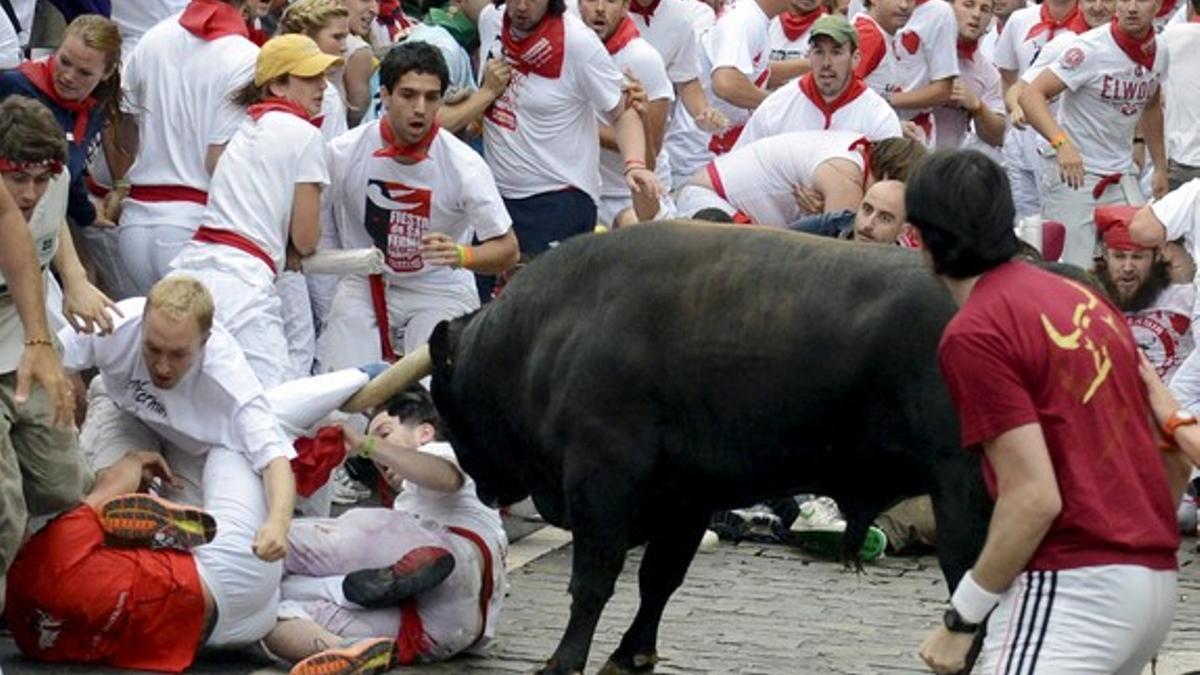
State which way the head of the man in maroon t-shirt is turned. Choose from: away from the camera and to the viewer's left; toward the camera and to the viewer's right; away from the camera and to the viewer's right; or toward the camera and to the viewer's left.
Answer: away from the camera and to the viewer's left

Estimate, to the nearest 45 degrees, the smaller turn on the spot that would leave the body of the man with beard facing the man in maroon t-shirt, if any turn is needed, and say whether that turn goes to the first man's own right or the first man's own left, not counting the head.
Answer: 0° — they already face them

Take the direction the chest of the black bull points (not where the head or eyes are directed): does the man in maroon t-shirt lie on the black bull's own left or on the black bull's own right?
on the black bull's own left

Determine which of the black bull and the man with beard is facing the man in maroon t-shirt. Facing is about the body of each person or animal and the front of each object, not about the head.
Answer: the man with beard

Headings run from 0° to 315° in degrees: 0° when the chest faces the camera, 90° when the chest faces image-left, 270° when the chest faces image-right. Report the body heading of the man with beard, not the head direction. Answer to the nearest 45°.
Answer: approximately 0°

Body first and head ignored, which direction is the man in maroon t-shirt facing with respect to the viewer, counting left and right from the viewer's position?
facing away from the viewer and to the left of the viewer

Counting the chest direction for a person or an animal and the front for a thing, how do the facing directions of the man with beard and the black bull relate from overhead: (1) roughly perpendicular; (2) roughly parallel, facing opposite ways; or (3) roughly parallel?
roughly perpendicular

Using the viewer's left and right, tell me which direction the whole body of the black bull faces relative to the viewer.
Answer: facing to the left of the viewer
